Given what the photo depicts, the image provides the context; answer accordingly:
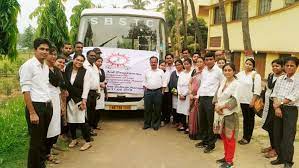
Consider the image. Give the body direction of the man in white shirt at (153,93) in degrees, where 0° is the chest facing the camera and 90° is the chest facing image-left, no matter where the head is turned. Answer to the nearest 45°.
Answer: approximately 0°

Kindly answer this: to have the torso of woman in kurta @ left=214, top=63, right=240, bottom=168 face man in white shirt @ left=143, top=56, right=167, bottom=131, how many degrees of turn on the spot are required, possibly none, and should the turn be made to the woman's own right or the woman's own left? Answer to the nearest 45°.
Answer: approximately 90° to the woman's own right

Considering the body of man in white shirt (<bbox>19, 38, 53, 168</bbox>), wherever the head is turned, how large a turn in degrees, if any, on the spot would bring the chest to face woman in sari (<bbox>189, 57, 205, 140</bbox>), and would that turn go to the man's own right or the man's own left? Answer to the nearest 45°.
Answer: approximately 90° to the man's own left

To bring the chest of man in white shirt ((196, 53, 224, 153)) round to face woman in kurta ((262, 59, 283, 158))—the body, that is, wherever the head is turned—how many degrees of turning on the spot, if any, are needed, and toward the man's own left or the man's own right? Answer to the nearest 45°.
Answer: approximately 135° to the man's own left

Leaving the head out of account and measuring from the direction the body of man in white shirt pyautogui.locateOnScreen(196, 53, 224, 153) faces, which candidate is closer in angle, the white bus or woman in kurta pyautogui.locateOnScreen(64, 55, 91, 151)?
the woman in kurta

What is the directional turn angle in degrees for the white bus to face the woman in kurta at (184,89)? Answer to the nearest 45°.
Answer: approximately 45° to its left

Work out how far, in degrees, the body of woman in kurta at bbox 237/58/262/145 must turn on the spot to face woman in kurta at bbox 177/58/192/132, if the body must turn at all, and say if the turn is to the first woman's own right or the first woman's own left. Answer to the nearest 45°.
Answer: approximately 90° to the first woman's own right

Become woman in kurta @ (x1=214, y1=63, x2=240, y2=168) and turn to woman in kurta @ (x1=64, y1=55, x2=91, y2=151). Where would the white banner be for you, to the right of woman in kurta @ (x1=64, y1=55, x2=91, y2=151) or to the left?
right

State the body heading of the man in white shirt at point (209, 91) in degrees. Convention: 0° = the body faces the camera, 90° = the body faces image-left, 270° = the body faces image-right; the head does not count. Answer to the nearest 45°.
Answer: approximately 45°
